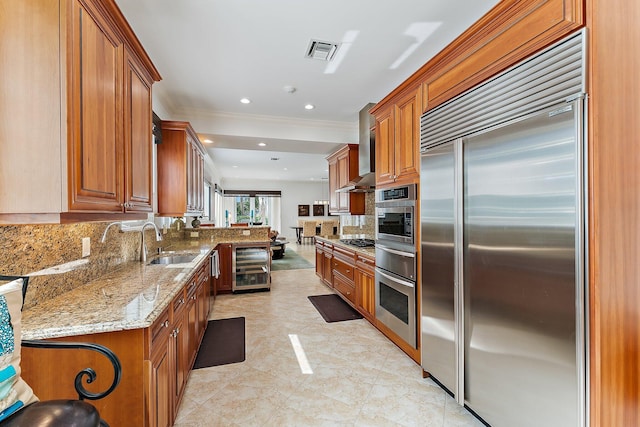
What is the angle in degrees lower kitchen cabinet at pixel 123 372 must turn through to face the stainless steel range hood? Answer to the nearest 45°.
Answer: approximately 90° to its left

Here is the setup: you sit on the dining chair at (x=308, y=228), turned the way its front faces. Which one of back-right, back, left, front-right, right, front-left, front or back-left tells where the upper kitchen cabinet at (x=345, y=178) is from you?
back

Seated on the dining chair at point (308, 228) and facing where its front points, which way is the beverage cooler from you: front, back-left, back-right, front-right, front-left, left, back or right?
back

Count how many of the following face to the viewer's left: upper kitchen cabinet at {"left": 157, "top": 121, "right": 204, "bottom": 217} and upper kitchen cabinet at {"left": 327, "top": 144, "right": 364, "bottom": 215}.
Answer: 1

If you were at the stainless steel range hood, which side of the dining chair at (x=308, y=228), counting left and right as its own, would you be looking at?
back

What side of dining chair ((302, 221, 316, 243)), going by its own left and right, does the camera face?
back

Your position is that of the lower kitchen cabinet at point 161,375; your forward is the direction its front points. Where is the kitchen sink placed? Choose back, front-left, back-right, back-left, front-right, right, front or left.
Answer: back-left

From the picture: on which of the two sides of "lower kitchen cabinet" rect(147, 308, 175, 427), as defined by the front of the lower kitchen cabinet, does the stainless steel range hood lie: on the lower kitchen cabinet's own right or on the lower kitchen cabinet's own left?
on the lower kitchen cabinet's own left

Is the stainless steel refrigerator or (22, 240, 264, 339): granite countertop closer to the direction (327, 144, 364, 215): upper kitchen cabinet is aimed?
the granite countertop

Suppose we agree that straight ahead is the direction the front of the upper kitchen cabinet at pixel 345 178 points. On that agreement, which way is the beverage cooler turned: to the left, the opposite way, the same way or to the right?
to the left

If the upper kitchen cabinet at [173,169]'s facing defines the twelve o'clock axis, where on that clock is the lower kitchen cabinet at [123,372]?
The lower kitchen cabinet is roughly at 3 o'clock from the upper kitchen cabinet.

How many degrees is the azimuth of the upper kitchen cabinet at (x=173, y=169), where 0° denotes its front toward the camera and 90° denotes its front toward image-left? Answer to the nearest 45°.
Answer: approximately 270°
